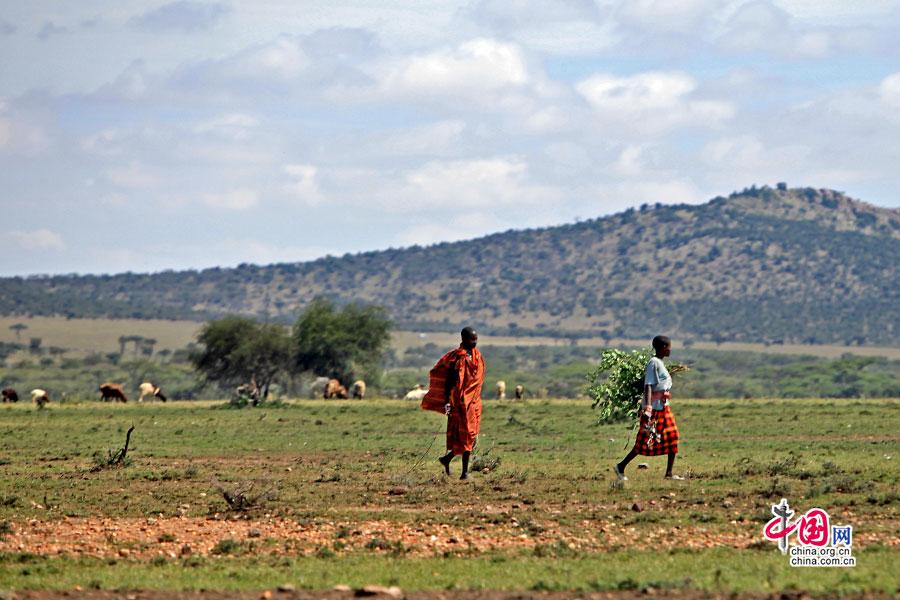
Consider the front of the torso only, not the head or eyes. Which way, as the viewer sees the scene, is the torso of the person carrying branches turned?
to the viewer's right

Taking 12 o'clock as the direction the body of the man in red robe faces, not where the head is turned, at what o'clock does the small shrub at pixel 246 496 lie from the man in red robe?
The small shrub is roughly at 3 o'clock from the man in red robe.

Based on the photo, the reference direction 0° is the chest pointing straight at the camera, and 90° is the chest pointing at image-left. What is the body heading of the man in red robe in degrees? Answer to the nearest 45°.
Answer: approximately 315°

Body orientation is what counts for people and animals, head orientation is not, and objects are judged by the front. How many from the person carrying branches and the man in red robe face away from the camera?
0

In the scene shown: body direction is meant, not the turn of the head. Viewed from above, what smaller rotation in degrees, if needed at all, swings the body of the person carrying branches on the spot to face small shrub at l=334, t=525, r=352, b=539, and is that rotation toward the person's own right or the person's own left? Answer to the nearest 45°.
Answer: approximately 135° to the person's own right

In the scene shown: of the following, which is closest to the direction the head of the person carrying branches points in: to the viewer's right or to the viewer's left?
to the viewer's right

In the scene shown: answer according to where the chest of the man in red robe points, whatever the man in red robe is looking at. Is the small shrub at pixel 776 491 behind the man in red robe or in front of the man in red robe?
in front
